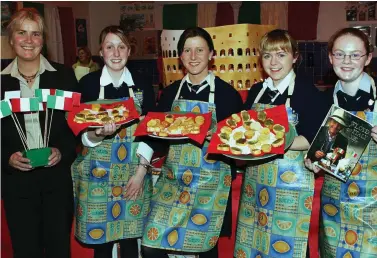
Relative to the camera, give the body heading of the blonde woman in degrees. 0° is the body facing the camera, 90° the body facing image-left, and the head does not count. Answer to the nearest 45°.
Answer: approximately 0°

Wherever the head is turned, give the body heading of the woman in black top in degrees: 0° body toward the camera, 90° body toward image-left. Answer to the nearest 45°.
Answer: approximately 0°

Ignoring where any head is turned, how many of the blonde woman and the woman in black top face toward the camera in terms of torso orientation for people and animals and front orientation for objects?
2
